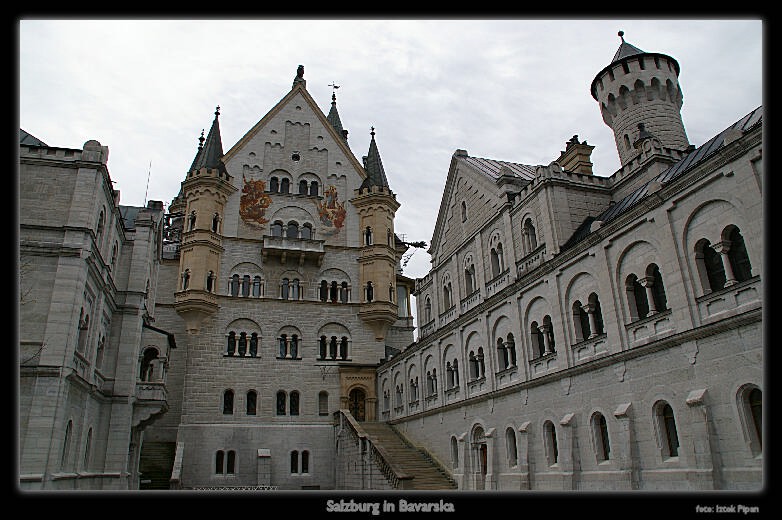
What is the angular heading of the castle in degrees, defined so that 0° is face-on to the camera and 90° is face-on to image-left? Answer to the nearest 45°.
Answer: approximately 0°
